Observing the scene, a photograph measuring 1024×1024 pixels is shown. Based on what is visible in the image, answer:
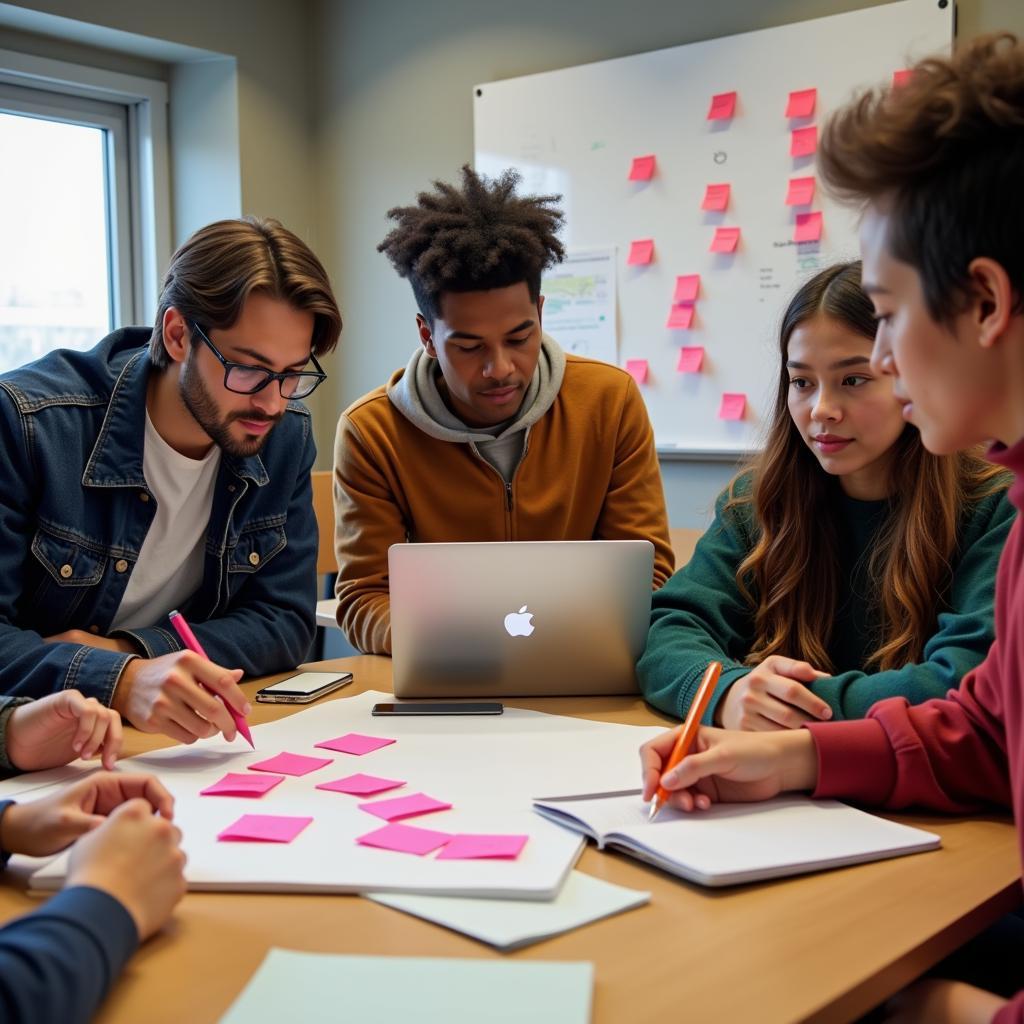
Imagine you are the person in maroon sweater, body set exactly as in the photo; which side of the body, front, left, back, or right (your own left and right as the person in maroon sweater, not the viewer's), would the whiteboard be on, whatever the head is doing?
right

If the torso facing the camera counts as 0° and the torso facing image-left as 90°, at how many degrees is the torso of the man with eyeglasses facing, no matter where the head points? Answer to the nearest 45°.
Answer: approximately 315°

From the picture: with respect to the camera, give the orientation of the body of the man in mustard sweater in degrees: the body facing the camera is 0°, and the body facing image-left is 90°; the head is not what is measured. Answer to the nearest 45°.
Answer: approximately 0°

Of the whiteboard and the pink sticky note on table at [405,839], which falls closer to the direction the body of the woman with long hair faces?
the pink sticky note on table

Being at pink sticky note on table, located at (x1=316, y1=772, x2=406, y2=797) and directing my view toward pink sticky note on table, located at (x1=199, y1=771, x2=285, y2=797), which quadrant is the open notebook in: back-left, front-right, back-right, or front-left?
back-left

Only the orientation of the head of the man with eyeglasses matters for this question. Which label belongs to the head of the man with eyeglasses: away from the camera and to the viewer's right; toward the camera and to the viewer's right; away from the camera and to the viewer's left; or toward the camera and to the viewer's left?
toward the camera and to the viewer's right

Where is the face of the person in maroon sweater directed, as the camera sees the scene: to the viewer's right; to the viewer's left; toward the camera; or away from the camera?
to the viewer's left

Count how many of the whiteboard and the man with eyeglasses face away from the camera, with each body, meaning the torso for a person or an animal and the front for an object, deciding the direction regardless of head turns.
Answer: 0

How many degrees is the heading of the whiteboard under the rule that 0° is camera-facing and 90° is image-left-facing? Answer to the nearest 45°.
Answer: approximately 45°

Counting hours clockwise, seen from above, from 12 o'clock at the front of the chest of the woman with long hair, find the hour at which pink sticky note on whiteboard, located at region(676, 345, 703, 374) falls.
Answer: The pink sticky note on whiteboard is roughly at 4 o'clock from the woman with long hair.

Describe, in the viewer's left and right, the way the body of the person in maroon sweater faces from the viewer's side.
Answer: facing to the left of the viewer

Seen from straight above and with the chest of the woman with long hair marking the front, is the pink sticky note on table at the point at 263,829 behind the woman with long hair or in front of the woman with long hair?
in front

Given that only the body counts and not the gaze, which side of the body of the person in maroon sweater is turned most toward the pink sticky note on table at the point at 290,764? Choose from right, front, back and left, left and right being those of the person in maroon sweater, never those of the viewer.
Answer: front

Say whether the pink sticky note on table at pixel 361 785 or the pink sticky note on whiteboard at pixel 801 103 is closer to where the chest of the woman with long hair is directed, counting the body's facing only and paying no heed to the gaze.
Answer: the pink sticky note on table

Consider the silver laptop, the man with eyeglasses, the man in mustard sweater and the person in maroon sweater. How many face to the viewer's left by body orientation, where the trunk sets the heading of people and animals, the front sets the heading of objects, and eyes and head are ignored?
1

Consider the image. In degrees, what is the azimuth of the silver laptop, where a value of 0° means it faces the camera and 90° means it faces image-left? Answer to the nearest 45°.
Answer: approximately 180°
